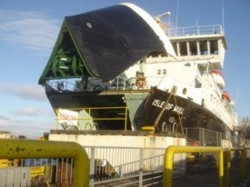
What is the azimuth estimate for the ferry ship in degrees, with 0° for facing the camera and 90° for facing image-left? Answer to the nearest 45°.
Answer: approximately 45°

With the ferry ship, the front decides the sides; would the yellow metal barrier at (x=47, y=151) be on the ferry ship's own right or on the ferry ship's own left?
on the ferry ship's own left

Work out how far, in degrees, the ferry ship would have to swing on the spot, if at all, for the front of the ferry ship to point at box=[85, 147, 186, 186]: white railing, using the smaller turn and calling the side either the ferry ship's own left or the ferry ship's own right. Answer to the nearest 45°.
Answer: approximately 45° to the ferry ship's own left
